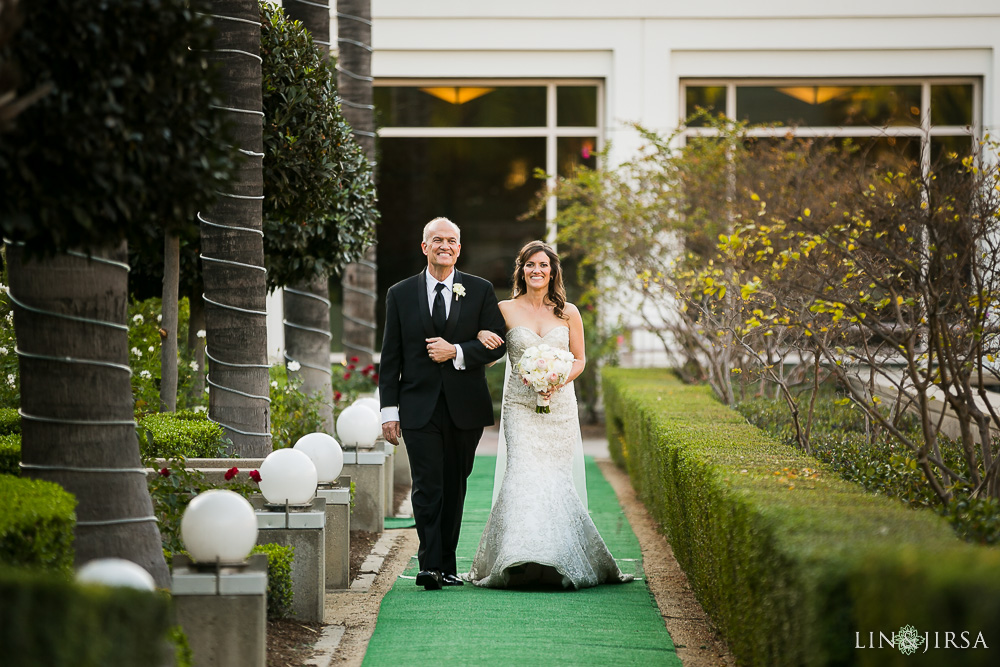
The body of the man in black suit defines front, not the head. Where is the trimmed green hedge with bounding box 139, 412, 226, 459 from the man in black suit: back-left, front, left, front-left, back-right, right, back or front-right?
right

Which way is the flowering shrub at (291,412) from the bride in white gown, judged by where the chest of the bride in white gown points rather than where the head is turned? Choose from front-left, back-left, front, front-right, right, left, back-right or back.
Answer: back-right

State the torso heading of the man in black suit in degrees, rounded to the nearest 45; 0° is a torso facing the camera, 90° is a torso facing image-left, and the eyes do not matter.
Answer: approximately 0°

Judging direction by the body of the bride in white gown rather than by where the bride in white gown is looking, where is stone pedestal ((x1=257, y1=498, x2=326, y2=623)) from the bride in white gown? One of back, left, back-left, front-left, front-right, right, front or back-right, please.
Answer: front-right

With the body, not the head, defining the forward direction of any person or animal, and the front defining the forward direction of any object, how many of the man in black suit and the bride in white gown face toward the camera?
2

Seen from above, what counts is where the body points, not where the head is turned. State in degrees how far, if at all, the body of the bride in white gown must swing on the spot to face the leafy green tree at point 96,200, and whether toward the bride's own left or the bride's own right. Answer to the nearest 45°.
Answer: approximately 45° to the bride's own right

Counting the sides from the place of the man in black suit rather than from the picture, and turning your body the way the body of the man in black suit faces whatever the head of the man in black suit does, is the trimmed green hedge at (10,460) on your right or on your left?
on your right

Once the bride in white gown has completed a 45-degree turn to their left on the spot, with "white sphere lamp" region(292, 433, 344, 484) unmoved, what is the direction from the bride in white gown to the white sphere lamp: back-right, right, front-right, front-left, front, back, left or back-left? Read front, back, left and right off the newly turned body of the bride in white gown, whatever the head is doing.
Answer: back-right

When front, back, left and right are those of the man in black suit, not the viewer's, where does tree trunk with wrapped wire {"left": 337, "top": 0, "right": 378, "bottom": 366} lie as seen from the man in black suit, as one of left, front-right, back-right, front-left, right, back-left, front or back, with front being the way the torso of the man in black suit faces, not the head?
back

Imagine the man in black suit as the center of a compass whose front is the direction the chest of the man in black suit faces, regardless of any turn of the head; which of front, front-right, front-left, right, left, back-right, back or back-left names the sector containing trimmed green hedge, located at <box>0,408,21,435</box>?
right

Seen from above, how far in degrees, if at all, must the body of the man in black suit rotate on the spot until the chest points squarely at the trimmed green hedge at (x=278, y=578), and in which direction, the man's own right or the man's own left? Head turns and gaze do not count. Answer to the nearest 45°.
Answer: approximately 45° to the man's own right
